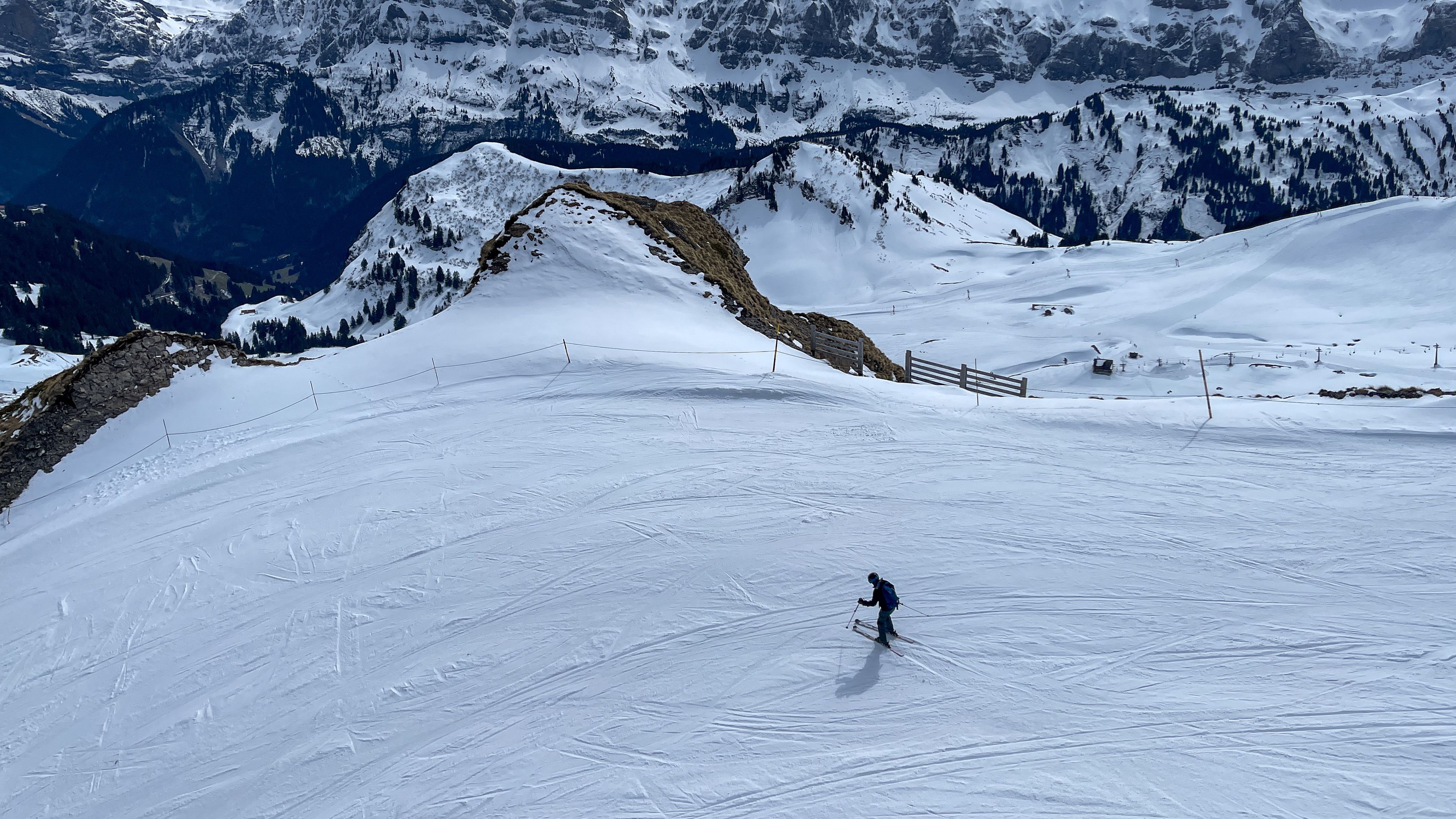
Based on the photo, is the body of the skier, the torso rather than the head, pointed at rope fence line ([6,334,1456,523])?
yes

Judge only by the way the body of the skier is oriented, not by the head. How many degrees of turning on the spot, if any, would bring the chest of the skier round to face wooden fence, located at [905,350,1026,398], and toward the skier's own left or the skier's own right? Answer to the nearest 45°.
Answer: approximately 45° to the skier's own right

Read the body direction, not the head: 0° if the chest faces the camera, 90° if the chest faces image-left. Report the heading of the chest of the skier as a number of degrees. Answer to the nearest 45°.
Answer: approximately 135°

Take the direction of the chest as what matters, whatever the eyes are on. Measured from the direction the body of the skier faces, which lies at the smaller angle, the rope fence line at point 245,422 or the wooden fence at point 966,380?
the rope fence line
